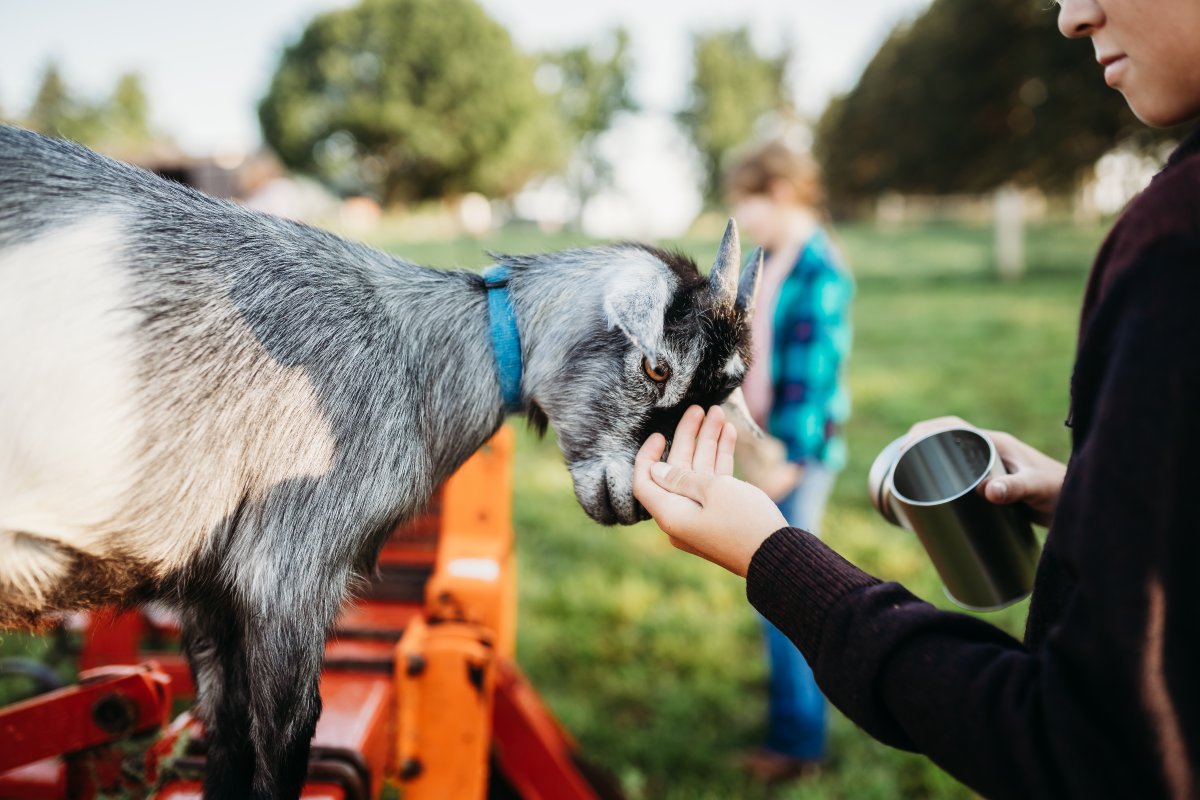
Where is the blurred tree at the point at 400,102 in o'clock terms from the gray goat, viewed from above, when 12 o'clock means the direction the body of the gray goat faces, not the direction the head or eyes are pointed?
The blurred tree is roughly at 9 o'clock from the gray goat.

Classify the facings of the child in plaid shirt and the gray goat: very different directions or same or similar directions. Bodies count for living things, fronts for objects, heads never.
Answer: very different directions

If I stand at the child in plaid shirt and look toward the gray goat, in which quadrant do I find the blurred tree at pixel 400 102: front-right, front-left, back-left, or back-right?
back-right

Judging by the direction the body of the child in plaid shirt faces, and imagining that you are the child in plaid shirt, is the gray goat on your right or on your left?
on your left

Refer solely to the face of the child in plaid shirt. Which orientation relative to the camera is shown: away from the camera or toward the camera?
toward the camera

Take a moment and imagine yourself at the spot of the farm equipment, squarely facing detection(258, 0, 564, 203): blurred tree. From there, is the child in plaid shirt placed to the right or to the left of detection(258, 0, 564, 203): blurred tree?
right

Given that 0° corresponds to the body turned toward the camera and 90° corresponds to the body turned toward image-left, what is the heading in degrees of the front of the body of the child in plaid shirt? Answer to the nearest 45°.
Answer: approximately 90°

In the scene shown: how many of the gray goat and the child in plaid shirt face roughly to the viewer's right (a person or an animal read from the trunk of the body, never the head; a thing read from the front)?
1

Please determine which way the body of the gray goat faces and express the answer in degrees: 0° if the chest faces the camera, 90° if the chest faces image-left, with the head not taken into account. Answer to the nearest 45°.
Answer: approximately 270°
